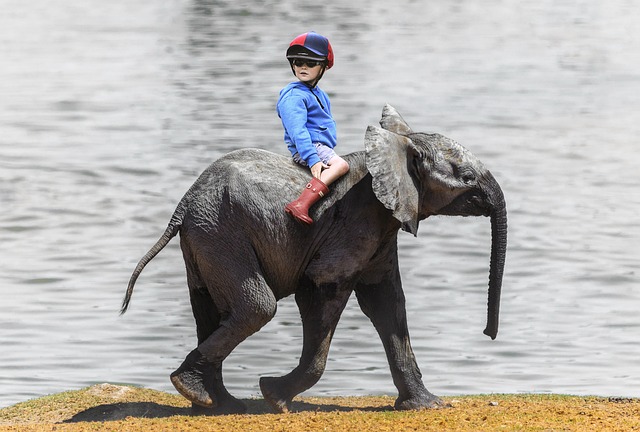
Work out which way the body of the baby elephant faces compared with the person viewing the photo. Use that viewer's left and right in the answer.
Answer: facing to the right of the viewer

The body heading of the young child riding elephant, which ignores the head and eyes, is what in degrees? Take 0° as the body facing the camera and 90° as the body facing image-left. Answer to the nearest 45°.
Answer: approximately 315°
